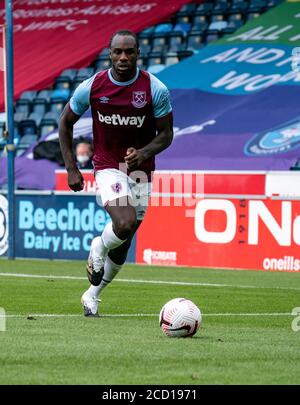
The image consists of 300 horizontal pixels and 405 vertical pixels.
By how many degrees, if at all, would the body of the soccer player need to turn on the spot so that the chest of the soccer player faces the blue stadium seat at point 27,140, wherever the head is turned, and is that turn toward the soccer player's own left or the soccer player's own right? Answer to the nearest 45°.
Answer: approximately 180°

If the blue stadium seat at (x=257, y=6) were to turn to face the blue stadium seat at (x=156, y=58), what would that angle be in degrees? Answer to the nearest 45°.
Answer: approximately 45° to its right

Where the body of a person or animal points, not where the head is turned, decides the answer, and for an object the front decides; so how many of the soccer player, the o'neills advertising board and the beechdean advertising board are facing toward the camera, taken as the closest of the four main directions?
3

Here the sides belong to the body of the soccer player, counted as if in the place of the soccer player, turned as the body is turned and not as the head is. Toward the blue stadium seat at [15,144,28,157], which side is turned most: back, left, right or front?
back

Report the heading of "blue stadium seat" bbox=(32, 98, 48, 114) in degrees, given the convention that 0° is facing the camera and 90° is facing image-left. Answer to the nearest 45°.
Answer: approximately 0°

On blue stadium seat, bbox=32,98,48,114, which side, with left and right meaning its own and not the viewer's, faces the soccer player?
front

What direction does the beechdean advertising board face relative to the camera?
toward the camera

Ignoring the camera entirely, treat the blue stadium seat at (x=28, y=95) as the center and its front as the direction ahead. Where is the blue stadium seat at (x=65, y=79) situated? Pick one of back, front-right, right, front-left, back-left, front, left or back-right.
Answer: back-left

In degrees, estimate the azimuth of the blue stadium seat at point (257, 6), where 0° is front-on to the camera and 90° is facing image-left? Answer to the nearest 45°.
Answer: approximately 45°

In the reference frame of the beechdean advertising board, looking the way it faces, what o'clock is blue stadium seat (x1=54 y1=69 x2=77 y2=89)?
The blue stadium seat is roughly at 6 o'clock from the beechdean advertising board.

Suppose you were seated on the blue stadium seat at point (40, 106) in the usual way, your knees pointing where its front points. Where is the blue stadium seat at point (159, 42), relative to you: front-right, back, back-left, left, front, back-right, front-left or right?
left

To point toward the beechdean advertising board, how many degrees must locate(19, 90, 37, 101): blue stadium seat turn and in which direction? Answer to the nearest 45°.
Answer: approximately 45° to its left

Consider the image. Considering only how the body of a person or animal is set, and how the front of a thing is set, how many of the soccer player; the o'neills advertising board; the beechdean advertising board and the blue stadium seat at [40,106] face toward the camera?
4

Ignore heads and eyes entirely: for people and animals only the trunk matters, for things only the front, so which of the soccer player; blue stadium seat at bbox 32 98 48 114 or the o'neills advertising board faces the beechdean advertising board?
the blue stadium seat

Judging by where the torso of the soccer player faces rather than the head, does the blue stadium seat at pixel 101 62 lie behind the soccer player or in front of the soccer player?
behind

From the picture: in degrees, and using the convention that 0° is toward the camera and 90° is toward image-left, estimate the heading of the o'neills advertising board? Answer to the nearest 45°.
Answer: approximately 0°
